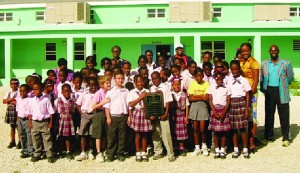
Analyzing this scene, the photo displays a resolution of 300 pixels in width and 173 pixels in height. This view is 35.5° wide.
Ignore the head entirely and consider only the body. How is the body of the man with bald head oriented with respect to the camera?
toward the camera

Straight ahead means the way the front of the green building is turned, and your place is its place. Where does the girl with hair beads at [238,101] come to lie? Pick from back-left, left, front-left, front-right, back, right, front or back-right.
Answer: front

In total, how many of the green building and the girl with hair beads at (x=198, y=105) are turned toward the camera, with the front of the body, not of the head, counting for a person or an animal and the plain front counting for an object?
2

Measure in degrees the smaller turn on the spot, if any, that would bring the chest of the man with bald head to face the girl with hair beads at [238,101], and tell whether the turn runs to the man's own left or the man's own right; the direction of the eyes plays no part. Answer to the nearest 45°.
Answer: approximately 45° to the man's own right

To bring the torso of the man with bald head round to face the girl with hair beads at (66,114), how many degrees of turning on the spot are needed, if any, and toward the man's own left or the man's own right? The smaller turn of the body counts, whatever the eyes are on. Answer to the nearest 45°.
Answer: approximately 45° to the man's own right

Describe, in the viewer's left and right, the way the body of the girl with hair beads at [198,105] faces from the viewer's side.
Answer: facing the viewer

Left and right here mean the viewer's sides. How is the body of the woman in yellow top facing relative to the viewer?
facing the viewer and to the left of the viewer

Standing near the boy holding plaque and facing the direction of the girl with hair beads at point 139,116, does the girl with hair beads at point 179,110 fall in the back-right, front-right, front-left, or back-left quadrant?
back-right

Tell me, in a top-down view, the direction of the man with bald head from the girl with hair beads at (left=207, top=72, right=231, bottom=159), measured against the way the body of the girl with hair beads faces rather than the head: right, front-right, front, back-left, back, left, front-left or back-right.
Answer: back-left

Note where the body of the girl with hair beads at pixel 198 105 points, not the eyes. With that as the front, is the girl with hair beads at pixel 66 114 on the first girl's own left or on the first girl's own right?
on the first girl's own right
